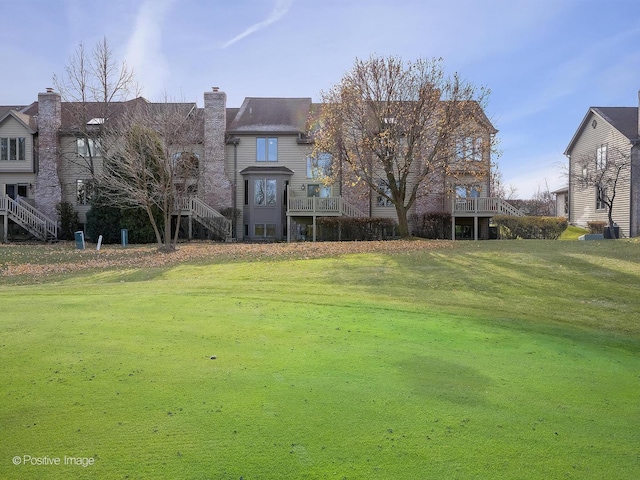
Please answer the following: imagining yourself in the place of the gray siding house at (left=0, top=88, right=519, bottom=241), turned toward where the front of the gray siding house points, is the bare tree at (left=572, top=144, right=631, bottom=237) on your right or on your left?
on your right

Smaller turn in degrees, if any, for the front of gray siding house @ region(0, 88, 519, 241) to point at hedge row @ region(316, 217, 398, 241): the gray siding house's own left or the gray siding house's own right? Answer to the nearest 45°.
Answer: approximately 135° to the gray siding house's own right

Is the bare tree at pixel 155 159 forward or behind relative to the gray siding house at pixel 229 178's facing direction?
behind

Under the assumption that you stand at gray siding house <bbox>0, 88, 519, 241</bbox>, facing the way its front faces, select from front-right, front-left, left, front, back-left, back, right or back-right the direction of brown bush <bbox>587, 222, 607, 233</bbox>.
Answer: right

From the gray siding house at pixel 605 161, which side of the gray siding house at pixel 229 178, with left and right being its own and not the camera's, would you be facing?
right
